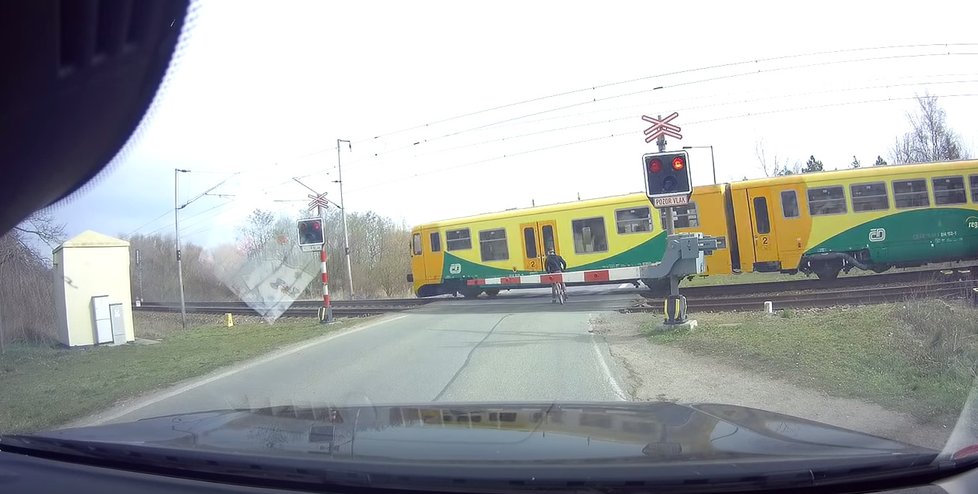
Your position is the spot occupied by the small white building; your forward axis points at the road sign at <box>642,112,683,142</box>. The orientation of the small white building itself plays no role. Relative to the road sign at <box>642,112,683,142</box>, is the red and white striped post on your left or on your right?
left

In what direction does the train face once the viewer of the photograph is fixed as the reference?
facing to the left of the viewer

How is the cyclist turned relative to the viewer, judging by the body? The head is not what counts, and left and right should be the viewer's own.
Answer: facing away from the viewer

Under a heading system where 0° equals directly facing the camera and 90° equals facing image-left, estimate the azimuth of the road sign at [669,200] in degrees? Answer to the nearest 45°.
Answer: approximately 0°

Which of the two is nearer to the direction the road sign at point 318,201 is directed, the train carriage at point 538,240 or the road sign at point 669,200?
the road sign

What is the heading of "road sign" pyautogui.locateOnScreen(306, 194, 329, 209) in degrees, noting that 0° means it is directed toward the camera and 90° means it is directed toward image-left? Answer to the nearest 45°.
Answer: approximately 0°
